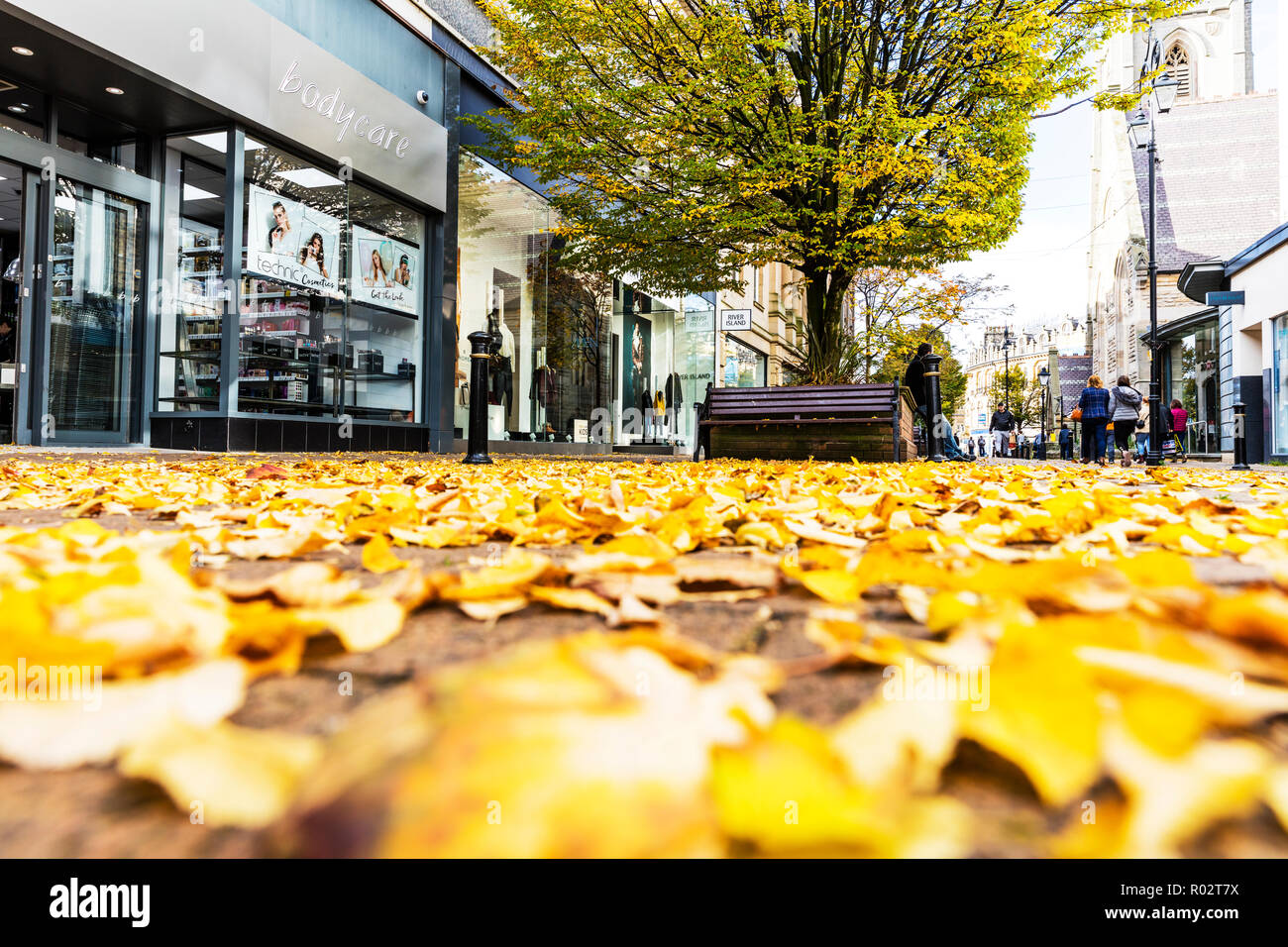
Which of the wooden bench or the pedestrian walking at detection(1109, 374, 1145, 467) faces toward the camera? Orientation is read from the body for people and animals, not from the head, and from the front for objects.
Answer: the wooden bench

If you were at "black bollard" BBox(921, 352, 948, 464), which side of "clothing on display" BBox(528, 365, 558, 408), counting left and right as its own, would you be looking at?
front

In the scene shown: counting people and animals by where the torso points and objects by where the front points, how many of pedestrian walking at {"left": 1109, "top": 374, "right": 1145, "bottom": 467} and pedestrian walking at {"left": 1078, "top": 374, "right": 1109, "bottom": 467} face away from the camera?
2

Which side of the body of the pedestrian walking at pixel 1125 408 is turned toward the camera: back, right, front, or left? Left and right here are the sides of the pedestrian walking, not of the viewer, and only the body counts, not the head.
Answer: back

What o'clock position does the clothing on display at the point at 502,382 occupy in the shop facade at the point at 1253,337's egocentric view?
The clothing on display is roughly at 12 o'clock from the shop facade.

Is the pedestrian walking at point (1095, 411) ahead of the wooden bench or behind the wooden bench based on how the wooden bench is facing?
behind

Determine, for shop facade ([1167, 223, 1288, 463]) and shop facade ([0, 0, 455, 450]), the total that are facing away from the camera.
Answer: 0

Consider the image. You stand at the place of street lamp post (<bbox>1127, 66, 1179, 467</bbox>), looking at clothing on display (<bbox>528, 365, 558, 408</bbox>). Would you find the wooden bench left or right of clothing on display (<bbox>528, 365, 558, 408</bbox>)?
left

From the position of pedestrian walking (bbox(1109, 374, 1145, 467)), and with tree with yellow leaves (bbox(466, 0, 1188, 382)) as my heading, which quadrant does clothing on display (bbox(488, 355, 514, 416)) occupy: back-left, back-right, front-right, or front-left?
front-right

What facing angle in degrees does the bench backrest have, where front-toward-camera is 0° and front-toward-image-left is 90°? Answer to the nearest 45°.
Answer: approximately 0°
